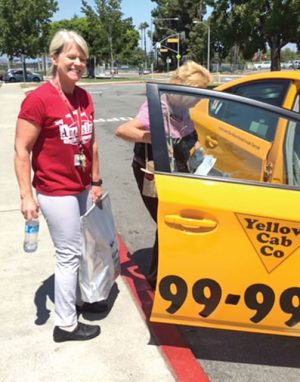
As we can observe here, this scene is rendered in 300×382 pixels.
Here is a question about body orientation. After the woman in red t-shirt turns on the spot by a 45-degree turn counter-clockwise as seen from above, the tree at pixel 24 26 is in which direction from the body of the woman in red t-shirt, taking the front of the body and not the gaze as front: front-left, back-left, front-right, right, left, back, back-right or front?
left

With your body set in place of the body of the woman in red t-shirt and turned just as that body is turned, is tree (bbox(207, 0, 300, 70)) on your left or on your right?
on your left

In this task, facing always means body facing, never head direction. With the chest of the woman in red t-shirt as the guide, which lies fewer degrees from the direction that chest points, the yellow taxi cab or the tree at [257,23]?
the yellow taxi cab

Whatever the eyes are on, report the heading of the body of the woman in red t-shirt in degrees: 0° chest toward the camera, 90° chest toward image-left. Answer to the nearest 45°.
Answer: approximately 315°
